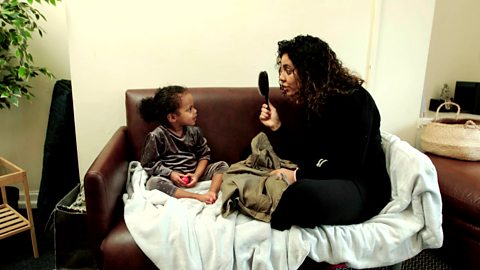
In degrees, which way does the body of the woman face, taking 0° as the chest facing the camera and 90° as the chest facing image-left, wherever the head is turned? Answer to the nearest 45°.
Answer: approximately 90°

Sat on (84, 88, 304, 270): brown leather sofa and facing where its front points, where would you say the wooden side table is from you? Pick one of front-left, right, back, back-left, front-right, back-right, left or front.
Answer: right

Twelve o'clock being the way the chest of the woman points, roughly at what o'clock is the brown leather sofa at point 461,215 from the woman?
The brown leather sofa is roughly at 5 o'clock from the woman.

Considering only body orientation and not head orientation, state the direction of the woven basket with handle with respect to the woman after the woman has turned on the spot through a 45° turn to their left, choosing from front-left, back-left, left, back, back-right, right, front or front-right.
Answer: back

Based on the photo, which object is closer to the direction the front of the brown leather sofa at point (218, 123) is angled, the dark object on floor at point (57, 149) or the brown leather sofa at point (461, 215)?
the brown leather sofa

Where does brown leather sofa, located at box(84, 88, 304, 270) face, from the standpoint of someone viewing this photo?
facing the viewer

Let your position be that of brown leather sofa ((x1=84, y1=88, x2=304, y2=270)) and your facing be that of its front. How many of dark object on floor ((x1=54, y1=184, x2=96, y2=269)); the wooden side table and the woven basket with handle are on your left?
1

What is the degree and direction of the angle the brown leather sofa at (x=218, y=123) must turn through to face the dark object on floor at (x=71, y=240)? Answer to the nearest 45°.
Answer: approximately 90° to its right

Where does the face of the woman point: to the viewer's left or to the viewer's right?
to the viewer's left

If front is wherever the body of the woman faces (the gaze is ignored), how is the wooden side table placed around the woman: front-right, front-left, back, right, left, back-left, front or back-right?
front

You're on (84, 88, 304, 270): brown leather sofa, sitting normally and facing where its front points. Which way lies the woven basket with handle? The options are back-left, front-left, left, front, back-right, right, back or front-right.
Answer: left
